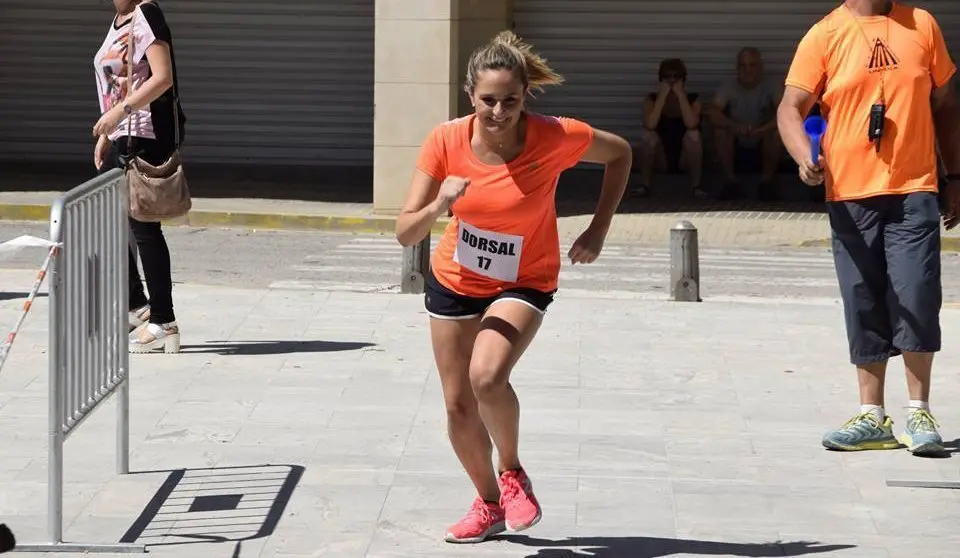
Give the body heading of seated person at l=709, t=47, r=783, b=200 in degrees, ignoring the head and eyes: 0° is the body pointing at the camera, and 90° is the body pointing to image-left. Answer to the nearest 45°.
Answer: approximately 0°

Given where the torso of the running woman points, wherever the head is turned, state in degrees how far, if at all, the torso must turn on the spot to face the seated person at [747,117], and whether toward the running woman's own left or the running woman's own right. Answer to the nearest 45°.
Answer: approximately 180°

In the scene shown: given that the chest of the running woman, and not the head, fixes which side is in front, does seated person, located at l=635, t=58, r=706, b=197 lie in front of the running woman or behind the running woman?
behind

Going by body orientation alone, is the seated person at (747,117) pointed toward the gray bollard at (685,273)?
yes

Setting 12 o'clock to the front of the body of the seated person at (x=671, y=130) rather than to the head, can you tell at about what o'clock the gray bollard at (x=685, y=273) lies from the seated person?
The gray bollard is roughly at 12 o'clock from the seated person.

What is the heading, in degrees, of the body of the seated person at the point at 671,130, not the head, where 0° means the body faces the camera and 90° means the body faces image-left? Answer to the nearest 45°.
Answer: approximately 0°

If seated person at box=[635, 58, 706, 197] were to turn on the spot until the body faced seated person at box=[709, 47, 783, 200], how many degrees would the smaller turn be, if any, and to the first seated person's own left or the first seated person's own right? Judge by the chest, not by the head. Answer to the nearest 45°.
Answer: approximately 90° to the first seated person's own left

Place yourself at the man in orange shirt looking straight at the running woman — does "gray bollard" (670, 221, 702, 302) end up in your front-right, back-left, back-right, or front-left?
back-right
